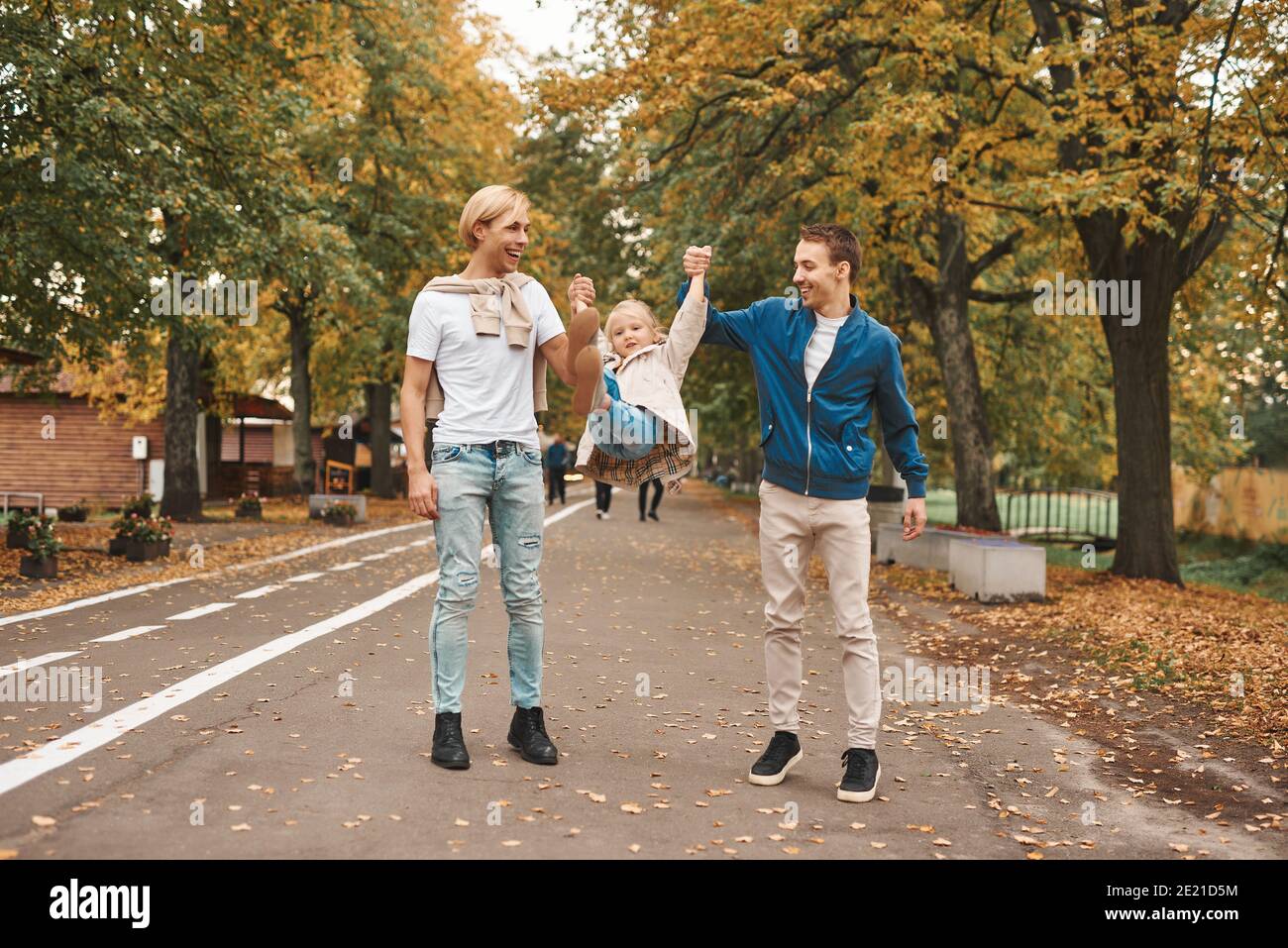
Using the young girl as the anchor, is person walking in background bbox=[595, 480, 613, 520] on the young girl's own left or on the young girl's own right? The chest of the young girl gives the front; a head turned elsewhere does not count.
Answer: on the young girl's own right

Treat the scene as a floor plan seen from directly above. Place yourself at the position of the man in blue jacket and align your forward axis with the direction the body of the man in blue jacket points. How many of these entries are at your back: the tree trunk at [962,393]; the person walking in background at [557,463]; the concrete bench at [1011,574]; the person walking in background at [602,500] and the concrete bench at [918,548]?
5

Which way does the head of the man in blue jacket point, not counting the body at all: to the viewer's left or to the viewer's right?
to the viewer's left

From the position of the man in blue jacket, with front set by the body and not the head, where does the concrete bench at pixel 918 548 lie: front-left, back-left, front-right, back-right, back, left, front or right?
back

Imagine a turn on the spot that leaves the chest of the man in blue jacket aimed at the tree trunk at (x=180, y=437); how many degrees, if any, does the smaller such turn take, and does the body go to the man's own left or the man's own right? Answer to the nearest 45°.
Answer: approximately 135° to the man's own right

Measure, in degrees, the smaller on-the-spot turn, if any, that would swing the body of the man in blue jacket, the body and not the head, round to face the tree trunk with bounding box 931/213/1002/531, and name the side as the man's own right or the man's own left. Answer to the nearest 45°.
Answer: approximately 180°

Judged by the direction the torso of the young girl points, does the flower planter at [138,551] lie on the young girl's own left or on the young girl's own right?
on the young girl's own right

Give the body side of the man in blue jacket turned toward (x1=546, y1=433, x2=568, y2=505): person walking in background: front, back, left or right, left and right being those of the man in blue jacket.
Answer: back

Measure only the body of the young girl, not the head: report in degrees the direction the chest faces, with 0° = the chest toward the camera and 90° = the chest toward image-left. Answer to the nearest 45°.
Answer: approximately 45°

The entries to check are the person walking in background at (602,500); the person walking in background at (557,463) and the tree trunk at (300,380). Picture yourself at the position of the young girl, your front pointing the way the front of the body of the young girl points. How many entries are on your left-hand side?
0

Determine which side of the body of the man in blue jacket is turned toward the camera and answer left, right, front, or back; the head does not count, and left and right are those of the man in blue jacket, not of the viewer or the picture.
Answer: front

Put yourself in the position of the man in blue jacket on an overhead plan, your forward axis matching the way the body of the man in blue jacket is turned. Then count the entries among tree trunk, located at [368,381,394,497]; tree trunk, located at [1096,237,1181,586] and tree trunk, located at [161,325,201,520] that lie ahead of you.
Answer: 0

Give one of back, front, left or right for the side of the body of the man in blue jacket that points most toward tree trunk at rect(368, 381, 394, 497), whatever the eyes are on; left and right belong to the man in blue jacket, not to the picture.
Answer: back

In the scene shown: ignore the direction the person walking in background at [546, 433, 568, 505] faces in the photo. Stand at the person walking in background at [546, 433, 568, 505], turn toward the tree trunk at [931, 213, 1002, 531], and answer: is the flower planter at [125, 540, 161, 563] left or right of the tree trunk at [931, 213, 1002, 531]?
right

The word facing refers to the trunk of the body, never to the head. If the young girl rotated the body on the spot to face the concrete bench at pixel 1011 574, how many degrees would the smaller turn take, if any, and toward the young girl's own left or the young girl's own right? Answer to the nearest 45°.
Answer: approximately 180°

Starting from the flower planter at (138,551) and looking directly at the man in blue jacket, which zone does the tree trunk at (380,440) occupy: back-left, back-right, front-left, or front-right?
back-left

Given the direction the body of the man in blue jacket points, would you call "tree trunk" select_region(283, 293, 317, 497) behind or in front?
behind
